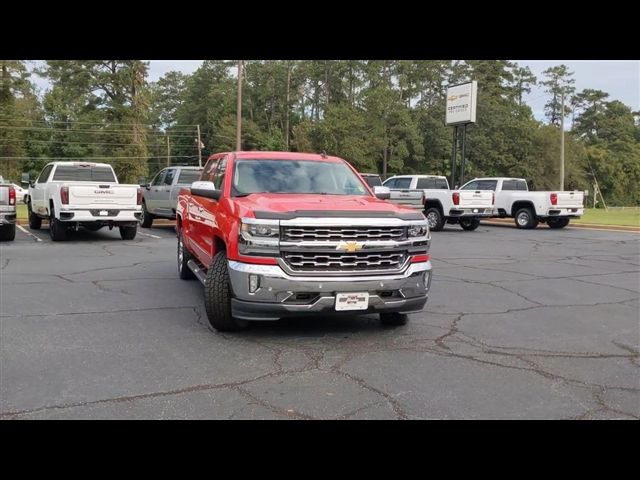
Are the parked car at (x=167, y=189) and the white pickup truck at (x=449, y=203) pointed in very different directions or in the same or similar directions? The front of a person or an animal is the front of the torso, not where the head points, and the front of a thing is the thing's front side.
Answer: same or similar directions

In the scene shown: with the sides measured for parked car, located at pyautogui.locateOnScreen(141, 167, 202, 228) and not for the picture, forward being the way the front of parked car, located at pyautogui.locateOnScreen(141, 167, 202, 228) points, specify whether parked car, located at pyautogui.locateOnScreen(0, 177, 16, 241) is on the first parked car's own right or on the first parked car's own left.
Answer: on the first parked car's own left

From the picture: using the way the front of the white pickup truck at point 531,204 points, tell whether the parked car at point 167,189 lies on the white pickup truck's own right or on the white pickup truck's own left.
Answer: on the white pickup truck's own left

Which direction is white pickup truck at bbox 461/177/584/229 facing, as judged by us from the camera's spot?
facing away from the viewer and to the left of the viewer

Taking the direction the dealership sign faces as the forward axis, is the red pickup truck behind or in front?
in front

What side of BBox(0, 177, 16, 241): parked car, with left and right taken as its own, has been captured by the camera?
back

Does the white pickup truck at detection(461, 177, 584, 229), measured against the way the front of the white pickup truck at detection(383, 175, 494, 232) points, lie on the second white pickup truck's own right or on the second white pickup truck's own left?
on the second white pickup truck's own right

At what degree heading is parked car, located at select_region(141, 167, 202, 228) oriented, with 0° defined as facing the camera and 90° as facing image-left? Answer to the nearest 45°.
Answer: approximately 135°

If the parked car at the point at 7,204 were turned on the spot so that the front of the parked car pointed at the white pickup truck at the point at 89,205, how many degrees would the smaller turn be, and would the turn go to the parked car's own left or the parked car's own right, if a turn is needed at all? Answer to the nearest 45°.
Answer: approximately 90° to the parked car's own right

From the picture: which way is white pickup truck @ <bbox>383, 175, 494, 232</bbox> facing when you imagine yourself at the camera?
facing away from the viewer and to the left of the viewer

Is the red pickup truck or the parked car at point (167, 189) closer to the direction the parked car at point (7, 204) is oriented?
the parked car

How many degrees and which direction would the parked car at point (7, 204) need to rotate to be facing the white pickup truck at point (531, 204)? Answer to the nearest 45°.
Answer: approximately 90° to its right

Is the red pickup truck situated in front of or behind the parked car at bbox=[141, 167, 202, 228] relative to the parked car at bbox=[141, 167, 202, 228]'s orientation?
behind

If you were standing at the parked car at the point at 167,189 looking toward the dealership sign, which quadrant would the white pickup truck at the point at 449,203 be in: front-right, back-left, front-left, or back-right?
front-right

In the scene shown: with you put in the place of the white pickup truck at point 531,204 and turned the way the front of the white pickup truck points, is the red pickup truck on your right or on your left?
on your left
